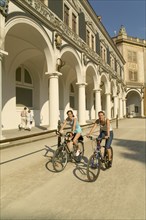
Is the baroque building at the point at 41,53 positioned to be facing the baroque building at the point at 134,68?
no

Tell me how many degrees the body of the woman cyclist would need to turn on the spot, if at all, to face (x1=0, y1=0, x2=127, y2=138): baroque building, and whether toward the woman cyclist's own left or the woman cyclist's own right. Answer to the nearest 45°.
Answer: approximately 135° to the woman cyclist's own right

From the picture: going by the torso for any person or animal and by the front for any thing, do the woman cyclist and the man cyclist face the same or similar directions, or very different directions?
same or similar directions

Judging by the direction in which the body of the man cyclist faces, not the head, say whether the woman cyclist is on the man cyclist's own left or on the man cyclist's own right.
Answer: on the man cyclist's own right

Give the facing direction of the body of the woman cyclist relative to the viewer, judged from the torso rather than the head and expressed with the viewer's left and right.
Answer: facing the viewer and to the left of the viewer

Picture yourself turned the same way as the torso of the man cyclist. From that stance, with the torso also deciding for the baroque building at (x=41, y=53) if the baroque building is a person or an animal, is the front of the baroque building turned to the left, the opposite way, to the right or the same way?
to the left

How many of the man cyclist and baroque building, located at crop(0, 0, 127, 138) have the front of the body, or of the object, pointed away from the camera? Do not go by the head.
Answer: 0

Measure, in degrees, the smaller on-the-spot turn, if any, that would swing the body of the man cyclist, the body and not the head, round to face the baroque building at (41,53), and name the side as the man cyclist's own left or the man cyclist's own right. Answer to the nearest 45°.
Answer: approximately 90° to the man cyclist's own right

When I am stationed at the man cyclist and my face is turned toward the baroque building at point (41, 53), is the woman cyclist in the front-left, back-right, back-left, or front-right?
front-left

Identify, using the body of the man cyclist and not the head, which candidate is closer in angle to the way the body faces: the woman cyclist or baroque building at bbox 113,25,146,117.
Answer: the woman cyclist

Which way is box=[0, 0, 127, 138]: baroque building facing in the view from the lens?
facing the viewer and to the right of the viewer

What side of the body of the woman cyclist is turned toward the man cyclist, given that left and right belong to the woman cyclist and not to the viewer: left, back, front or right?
left

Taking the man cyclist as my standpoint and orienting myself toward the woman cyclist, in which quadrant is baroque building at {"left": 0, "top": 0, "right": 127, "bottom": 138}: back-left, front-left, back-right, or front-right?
front-right

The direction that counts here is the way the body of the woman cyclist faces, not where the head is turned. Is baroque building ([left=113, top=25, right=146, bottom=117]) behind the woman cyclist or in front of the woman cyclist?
behind

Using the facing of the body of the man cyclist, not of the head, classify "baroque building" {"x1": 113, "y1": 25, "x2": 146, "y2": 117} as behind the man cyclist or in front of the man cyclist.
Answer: behind

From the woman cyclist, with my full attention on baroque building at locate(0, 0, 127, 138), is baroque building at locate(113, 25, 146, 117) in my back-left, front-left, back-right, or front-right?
front-right
